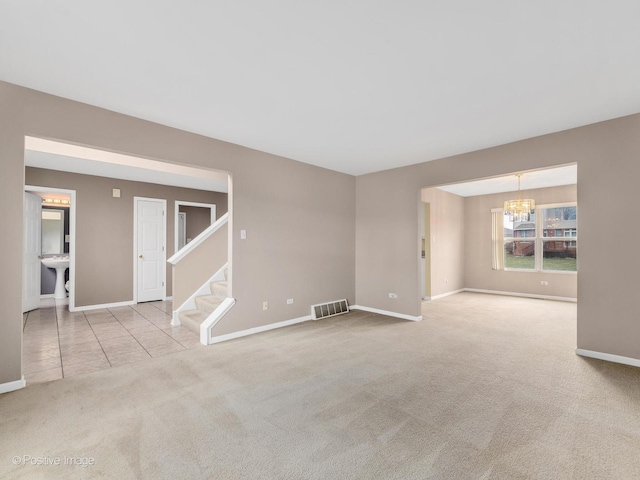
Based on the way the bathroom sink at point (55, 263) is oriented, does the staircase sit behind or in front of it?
in front

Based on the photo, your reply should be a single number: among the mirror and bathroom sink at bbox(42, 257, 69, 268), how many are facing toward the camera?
2

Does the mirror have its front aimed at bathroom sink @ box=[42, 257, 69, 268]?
yes

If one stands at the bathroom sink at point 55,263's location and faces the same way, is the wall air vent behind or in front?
in front

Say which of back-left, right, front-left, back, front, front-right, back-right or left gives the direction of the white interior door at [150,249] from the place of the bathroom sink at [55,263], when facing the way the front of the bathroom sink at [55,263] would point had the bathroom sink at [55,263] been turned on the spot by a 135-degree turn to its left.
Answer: right

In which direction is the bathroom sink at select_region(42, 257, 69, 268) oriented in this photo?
toward the camera

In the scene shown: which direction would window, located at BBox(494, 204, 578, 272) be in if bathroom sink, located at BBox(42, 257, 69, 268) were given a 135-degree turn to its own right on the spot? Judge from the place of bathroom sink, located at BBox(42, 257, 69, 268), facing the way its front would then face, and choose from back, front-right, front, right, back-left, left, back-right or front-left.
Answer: back

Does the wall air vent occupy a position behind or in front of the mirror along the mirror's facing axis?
in front

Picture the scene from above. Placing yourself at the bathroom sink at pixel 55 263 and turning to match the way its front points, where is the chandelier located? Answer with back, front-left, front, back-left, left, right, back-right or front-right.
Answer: front-left

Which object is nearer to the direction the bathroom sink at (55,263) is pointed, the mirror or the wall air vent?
the wall air vent

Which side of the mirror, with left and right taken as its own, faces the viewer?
front

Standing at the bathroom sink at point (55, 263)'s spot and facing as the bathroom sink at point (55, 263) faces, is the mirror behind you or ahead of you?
behind
